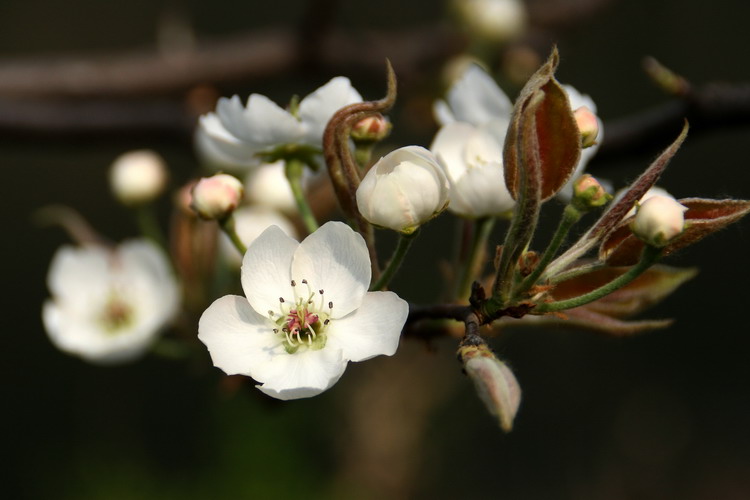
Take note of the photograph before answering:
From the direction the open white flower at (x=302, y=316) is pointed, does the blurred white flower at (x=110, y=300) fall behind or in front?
behind

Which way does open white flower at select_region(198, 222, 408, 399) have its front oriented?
toward the camera

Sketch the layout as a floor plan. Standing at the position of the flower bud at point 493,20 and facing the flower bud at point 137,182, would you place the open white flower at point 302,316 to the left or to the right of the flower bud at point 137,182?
left

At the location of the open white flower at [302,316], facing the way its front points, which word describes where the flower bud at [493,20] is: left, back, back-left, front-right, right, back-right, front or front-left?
back-left
